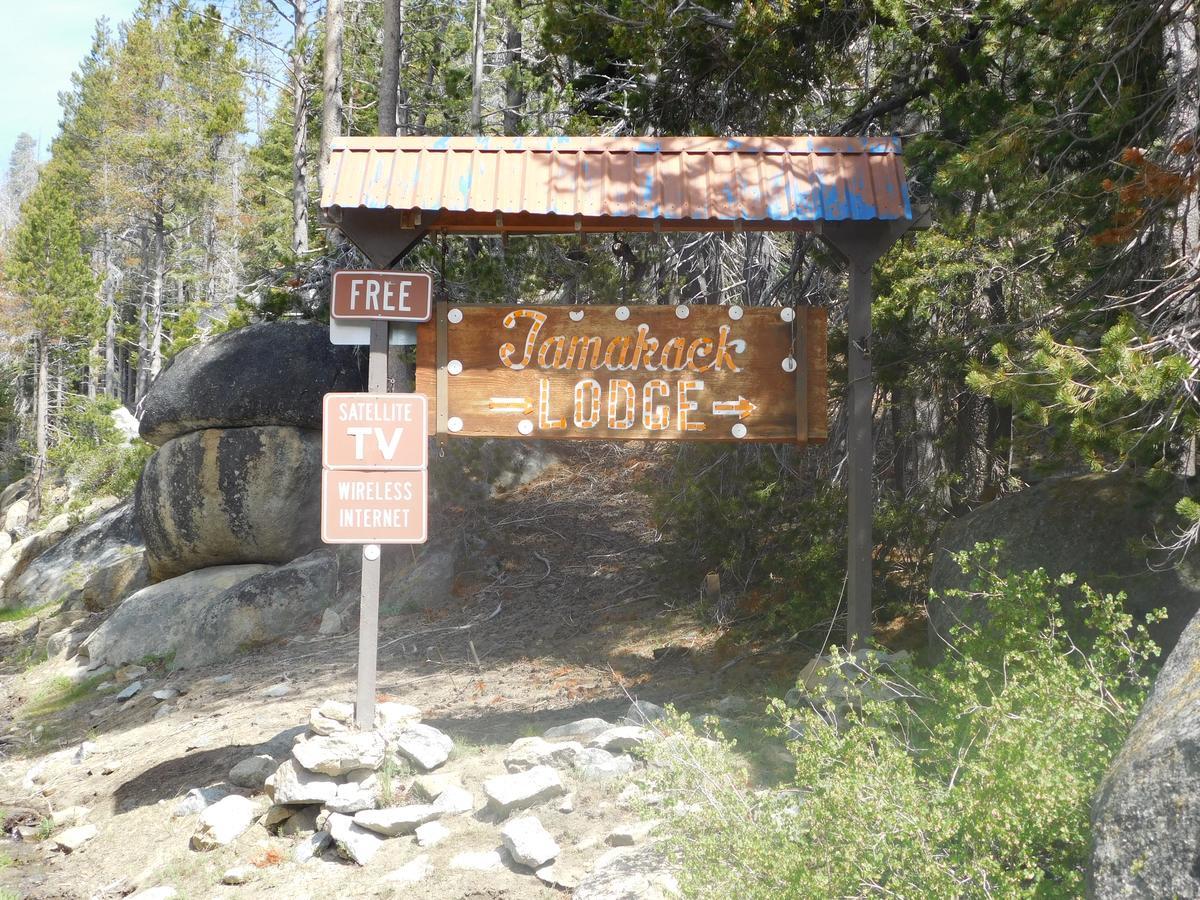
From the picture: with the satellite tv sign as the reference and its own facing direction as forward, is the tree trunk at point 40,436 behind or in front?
behind

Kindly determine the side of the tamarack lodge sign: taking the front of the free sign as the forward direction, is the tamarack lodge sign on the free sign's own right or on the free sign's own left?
on the free sign's own left

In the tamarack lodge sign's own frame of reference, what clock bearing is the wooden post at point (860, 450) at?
The wooden post is roughly at 9 o'clock from the tamarack lodge sign.

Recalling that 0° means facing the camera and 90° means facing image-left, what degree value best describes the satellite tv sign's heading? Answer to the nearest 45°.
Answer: approximately 0°

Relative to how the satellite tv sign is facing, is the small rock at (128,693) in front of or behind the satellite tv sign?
behind

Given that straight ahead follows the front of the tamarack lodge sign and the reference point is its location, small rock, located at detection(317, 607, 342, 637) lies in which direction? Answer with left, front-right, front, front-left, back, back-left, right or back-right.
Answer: back-right

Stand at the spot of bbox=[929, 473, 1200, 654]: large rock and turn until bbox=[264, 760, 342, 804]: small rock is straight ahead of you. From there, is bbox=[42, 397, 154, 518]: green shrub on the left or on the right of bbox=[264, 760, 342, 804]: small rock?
right
